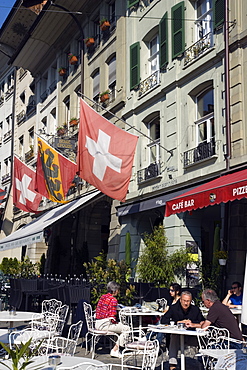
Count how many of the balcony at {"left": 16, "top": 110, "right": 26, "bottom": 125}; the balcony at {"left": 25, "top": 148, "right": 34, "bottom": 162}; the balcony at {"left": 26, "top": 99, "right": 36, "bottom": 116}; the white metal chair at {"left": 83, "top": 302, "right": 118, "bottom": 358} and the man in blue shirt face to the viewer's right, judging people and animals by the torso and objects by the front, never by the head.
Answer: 1

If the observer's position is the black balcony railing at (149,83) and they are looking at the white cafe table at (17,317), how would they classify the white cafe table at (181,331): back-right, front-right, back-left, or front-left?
front-left

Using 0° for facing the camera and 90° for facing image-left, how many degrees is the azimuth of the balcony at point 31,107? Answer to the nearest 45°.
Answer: approximately 45°

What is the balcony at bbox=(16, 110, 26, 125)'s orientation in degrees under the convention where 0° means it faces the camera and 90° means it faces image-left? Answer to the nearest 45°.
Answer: approximately 45°

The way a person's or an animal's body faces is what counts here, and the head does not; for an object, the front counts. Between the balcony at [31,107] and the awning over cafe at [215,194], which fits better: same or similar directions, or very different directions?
same or similar directions

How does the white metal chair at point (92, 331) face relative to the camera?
to the viewer's right

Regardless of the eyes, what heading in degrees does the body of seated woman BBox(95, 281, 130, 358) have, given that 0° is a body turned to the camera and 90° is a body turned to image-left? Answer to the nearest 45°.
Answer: approximately 270°

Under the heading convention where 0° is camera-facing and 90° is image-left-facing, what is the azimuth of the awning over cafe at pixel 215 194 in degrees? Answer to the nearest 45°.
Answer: approximately 45°

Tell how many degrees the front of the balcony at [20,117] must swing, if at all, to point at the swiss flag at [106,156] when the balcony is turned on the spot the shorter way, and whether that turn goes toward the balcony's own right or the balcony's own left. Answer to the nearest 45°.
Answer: approximately 45° to the balcony's own left

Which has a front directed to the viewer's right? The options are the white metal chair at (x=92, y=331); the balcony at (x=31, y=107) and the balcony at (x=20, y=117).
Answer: the white metal chair

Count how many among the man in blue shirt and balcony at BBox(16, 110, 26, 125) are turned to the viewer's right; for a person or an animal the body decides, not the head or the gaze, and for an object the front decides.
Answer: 0

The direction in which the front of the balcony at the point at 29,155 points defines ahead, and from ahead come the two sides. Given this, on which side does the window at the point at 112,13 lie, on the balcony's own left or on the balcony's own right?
on the balcony's own left

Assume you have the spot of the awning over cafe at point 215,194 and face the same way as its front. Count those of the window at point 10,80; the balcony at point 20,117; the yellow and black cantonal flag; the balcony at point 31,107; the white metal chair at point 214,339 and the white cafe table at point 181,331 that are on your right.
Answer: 4

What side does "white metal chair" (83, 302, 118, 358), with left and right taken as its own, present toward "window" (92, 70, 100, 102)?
left

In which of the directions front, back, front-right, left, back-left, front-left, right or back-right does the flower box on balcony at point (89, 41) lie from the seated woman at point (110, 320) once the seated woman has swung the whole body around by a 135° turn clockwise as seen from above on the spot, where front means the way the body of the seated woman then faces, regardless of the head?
back-right

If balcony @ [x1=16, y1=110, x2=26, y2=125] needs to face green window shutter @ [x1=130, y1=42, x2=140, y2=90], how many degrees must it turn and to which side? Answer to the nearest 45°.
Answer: approximately 45° to its left

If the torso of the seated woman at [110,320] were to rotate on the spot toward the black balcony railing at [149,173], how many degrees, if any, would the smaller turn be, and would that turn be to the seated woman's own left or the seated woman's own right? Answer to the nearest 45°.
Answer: approximately 90° to the seated woman's own left

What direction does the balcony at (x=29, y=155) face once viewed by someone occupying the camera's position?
facing the viewer and to the left of the viewer

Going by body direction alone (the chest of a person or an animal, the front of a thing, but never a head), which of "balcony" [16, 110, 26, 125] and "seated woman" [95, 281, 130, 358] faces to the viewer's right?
the seated woman

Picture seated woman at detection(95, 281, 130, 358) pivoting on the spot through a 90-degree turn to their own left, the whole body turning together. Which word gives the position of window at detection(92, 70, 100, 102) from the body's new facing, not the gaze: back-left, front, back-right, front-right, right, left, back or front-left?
front

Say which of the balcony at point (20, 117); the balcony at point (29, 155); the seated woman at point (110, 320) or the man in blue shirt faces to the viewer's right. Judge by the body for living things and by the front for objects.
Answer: the seated woman
